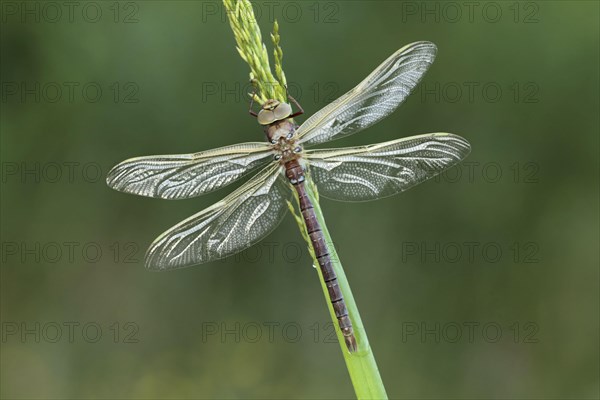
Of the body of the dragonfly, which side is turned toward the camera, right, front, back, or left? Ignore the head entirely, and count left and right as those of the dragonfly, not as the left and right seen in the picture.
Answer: back
